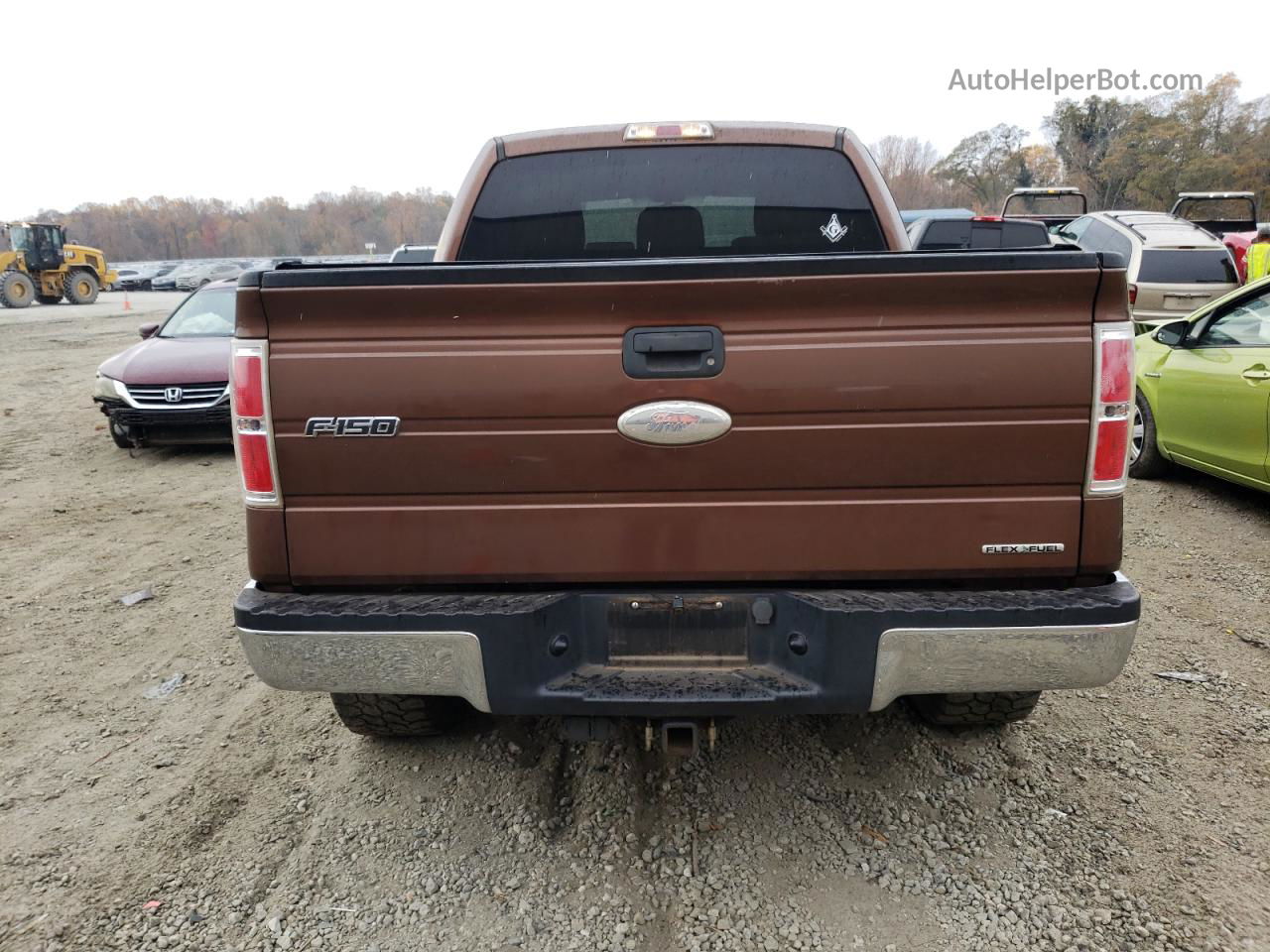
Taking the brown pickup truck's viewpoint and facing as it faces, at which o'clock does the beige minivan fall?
The beige minivan is roughly at 1 o'clock from the brown pickup truck.

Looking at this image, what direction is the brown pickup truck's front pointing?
away from the camera

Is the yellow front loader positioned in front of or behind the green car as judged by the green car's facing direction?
in front

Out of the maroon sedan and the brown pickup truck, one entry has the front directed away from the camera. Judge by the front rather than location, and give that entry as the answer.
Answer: the brown pickup truck

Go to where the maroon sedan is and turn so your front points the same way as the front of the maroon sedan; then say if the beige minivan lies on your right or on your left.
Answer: on your left

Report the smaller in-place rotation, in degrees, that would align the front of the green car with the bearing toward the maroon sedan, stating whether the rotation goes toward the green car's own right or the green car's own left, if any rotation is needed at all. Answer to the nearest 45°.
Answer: approximately 45° to the green car's own left

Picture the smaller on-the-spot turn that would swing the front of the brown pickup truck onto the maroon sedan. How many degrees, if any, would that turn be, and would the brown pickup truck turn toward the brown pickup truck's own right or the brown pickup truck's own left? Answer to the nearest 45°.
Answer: approximately 45° to the brown pickup truck's own left

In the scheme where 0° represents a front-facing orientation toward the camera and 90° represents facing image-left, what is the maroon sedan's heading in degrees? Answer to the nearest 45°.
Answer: approximately 45°

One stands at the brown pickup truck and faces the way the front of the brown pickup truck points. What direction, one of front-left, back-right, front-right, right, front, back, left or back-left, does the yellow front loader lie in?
front-left

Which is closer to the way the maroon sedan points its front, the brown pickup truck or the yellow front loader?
the brown pickup truck

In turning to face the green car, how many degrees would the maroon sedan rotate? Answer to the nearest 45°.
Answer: approximately 90° to its left

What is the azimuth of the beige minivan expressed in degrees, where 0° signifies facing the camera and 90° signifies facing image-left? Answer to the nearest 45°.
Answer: approximately 135°

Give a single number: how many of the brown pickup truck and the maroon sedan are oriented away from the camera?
1

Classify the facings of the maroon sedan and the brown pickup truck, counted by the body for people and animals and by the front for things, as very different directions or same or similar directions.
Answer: very different directions
